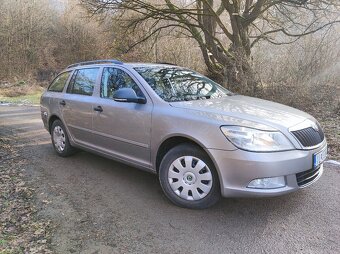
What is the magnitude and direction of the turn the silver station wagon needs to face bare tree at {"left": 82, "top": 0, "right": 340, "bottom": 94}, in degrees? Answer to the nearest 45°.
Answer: approximately 135° to its left

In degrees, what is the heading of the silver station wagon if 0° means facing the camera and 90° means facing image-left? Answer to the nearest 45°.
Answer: approximately 315°
